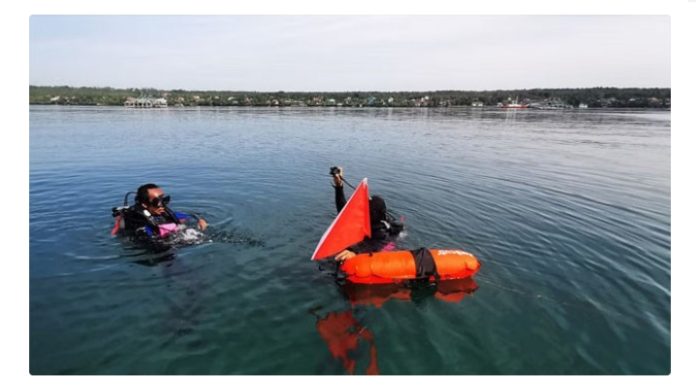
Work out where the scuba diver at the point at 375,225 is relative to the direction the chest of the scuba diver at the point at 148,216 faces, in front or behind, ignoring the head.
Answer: in front

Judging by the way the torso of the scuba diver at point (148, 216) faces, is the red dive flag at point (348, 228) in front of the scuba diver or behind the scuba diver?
in front

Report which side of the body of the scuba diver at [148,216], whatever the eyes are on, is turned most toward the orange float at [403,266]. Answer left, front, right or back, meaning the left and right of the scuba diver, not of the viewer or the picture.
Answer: front

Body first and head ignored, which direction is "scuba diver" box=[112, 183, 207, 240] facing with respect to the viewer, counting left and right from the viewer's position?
facing the viewer and to the right of the viewer
